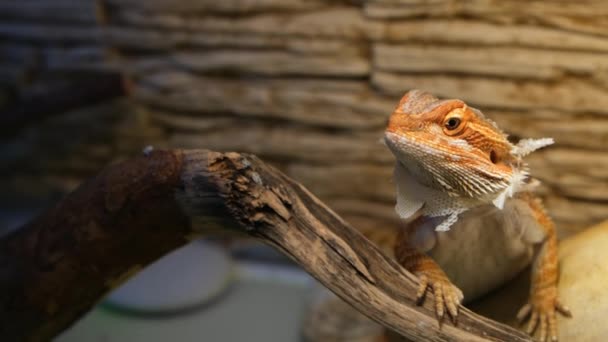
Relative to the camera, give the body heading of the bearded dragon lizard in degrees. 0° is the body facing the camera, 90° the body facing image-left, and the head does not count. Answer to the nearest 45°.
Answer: approximately 45°
